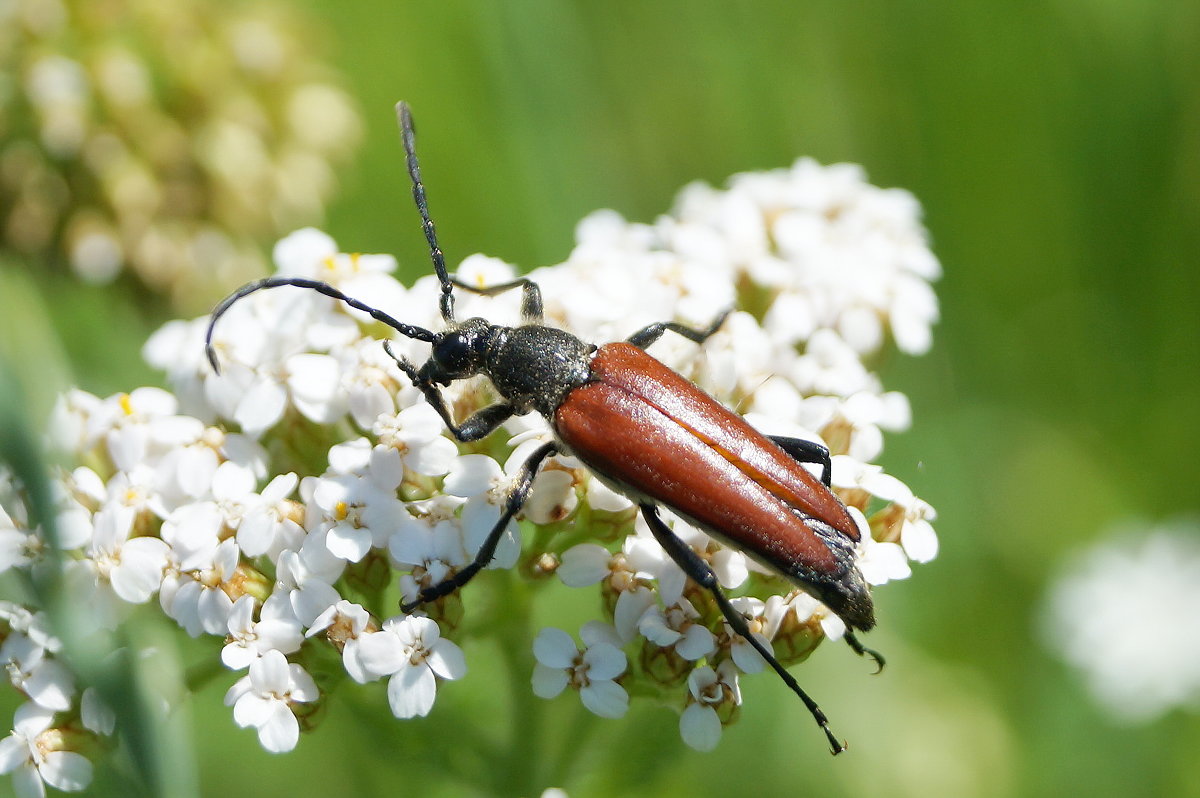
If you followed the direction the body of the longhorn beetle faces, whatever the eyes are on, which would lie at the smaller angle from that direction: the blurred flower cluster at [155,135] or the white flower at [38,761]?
the blurred flower cluster

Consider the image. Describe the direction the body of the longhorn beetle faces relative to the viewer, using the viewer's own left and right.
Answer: facing away from the viewer and to the left of the viewer

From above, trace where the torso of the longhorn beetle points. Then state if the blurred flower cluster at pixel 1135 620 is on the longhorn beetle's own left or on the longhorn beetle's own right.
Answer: on the longhorn beetle's own right

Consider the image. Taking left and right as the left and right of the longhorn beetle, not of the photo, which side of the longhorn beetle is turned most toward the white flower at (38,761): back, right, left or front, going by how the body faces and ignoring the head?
left

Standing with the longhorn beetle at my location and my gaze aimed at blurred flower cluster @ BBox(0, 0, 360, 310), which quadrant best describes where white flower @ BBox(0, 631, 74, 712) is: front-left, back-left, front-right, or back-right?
front-left

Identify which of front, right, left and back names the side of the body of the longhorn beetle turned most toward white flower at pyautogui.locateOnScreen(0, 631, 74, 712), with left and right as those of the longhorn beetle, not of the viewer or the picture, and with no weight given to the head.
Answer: left

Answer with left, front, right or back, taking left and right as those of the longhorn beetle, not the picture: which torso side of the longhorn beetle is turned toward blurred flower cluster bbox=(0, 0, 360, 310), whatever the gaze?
front
